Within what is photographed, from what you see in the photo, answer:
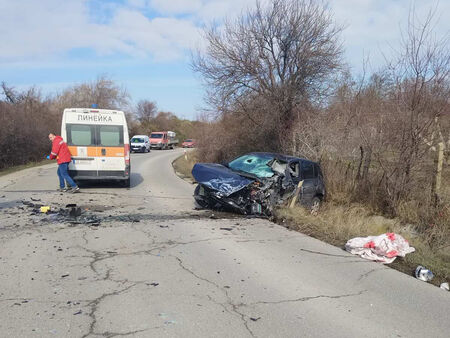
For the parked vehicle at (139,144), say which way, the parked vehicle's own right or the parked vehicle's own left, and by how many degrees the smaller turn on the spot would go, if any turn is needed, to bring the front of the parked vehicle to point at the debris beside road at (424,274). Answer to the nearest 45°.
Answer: approximately 45° to the parked vehicle's own left

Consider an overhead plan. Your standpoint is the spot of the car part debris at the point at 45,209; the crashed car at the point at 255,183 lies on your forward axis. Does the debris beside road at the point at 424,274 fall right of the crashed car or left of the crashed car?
right

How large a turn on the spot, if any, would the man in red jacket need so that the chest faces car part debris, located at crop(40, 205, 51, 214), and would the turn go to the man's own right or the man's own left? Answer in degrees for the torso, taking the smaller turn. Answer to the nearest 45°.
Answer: approximately 90° to the man's own left

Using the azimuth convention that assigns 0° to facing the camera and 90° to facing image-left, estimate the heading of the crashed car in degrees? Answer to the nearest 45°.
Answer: approximately 45°

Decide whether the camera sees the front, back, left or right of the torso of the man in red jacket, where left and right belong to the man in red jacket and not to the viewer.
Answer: left

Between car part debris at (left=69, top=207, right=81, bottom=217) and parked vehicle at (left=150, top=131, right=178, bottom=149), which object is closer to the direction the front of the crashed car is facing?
the car part debris

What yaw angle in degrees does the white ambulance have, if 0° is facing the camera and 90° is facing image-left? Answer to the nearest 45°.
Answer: approximately 180°

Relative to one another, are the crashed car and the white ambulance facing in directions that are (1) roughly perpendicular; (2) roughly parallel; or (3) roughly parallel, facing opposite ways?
roughly perpendicular

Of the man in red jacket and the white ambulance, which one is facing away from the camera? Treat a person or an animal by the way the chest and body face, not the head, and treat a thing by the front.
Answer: the white ambulance

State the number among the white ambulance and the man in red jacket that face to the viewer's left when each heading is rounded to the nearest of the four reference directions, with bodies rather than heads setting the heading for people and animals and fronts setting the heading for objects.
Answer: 1

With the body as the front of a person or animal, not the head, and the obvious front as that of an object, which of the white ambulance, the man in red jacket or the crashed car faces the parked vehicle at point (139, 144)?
the white ambulance

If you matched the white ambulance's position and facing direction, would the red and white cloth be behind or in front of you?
behind

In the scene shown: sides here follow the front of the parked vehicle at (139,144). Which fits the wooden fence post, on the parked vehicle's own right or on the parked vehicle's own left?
on the parked vehicle's own left
